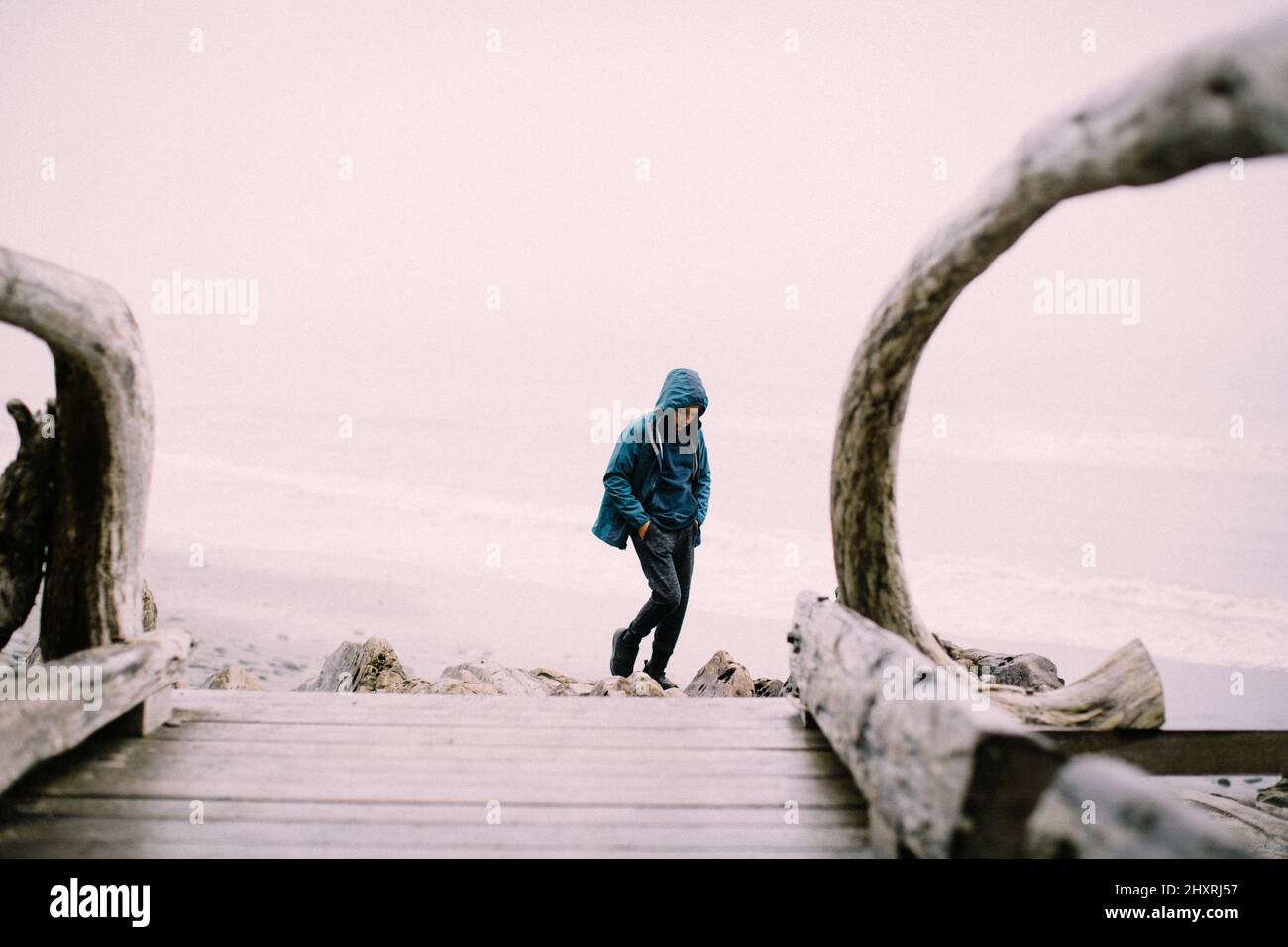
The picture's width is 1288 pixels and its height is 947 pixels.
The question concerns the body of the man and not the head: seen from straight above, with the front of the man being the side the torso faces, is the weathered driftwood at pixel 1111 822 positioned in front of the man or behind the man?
in front

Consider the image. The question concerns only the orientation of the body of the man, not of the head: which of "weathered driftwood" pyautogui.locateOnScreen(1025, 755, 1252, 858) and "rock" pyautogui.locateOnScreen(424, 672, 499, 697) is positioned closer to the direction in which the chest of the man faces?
the weathered driftwood

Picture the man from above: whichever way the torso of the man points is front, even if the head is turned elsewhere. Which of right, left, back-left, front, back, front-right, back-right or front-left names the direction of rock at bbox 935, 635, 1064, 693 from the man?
front-left

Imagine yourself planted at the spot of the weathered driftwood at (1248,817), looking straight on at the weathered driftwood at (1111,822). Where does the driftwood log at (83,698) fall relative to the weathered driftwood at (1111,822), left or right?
right

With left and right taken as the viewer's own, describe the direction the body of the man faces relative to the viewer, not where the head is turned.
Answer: facing the viewer and to the right of the viewer

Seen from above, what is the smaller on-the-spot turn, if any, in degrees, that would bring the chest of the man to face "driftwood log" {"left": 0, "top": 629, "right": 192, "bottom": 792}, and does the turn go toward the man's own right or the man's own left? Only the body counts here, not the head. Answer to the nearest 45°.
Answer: approximately 90° to the man's own right

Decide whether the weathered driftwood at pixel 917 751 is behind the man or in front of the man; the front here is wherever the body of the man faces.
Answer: in front

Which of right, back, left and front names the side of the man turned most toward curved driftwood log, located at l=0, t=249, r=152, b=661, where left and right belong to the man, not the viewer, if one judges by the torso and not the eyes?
right
